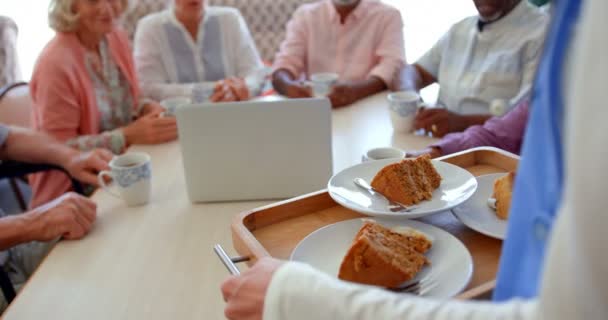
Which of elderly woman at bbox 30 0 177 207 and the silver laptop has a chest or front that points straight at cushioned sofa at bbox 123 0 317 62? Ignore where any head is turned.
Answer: the silver laptop

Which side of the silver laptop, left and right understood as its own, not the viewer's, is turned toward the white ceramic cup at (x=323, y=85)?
front

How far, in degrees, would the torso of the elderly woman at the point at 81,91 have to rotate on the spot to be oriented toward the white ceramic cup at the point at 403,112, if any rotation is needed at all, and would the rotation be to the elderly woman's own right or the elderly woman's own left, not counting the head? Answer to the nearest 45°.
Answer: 0° — they already face it

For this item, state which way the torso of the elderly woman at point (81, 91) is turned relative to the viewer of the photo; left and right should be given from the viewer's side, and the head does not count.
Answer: facing the viewer and to the right of the viewer

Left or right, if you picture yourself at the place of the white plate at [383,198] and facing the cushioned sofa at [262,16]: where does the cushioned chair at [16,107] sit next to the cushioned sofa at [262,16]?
left

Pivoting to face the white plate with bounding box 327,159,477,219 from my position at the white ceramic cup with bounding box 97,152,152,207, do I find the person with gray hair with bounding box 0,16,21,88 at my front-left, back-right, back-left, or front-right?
back-left

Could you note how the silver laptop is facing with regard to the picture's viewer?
facing away from the viewer

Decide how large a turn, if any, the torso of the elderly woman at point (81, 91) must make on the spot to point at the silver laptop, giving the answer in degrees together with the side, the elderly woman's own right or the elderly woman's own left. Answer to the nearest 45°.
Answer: approximately 45° to the elderly woman's own right

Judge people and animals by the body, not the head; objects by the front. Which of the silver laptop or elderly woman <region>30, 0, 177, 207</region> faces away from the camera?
the silver laptop

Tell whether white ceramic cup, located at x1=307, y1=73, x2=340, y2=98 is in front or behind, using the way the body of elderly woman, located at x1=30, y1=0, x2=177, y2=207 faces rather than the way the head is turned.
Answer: in front

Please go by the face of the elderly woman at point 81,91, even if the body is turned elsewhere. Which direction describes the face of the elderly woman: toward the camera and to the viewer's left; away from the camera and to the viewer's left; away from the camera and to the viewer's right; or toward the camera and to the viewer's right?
toward the camera and to the viewer's right

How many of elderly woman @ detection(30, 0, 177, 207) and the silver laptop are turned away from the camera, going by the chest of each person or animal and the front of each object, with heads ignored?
1

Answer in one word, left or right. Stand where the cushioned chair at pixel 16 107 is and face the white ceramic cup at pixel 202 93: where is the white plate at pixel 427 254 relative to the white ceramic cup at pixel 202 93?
right
